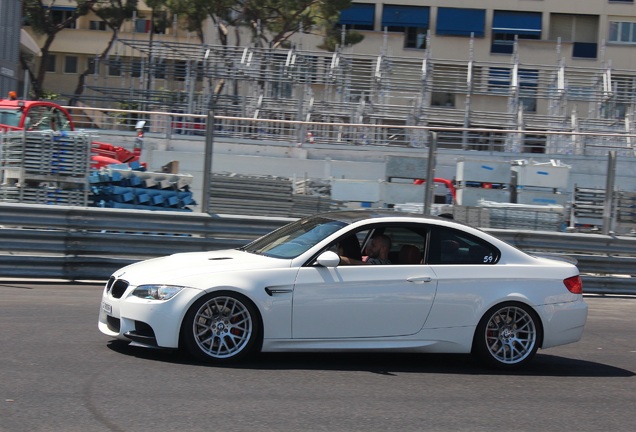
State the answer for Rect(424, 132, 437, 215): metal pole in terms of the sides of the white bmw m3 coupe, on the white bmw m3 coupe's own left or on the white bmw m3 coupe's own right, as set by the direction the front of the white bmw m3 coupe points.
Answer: on the white bmw m3 coupe's own right

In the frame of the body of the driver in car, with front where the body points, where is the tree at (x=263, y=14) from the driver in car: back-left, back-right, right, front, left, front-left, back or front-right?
right

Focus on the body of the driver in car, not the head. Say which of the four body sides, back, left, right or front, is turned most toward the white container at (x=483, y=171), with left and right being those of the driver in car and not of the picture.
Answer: right

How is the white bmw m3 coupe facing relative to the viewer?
to the viewer's left

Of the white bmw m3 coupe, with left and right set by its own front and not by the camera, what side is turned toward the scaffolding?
right

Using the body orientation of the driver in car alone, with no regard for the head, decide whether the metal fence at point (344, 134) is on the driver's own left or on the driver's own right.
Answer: on the driver's own right

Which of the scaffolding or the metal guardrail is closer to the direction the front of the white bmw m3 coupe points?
the metal guardrail

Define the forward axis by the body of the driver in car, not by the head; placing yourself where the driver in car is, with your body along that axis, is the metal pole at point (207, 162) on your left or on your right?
on your right

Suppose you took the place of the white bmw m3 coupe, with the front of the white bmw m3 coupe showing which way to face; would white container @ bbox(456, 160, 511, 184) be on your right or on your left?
on your right

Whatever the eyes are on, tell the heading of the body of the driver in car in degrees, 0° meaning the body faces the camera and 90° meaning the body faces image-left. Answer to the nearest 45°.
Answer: approximately 90°
